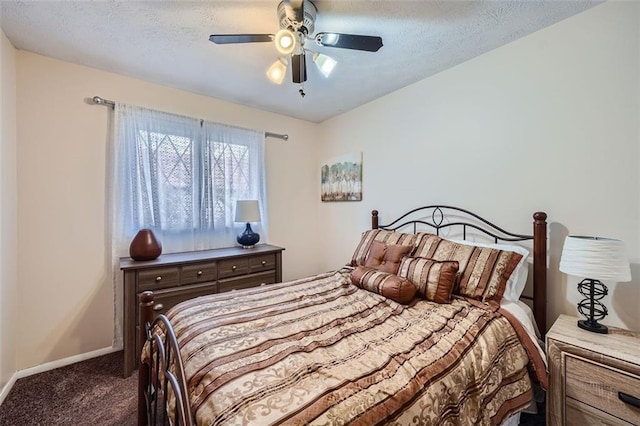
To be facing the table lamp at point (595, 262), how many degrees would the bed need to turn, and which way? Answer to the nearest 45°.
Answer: approximately 135° to its left

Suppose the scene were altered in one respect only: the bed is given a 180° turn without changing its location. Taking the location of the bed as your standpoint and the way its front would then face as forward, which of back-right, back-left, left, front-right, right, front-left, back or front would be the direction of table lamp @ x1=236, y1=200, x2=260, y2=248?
left

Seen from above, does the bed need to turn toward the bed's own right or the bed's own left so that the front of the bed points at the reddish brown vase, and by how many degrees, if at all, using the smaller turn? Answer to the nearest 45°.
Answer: approximately 90° to the bed's own right

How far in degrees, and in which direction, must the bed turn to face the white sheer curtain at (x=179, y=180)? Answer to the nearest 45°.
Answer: approximately 90° to its right

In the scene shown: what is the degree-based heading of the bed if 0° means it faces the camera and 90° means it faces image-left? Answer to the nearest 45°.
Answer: approximately 45°

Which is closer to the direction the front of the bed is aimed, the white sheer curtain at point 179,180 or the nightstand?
the white sheer curtain

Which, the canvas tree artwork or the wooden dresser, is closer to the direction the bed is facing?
the wooden dresser
